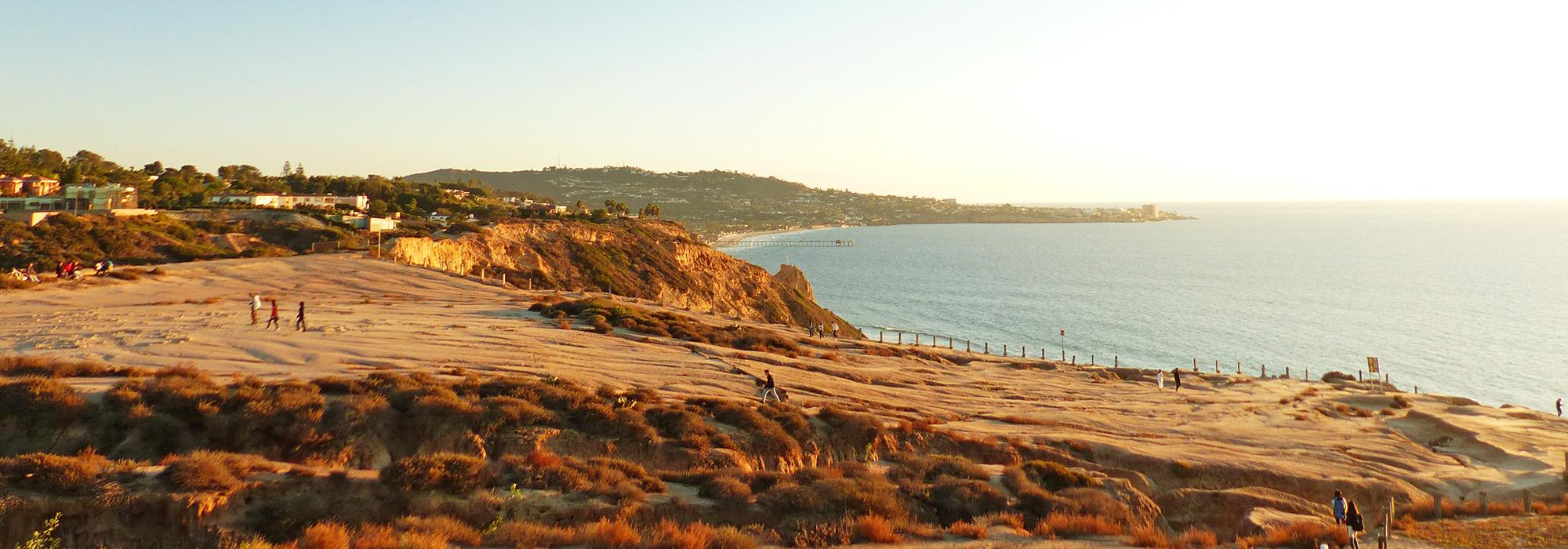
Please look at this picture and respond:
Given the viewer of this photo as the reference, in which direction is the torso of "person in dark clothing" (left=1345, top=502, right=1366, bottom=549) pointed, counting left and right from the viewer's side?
facing away from the viewer

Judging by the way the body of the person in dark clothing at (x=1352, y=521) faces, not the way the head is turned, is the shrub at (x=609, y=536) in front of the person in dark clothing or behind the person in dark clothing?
behind

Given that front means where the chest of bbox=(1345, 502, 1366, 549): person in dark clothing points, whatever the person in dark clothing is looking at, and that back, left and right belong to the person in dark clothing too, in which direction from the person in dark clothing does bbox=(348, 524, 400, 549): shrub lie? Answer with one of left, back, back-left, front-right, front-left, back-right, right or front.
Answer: back-left

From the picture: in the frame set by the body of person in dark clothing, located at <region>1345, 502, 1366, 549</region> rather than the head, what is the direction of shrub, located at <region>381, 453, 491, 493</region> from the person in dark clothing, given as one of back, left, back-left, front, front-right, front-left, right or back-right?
back-left

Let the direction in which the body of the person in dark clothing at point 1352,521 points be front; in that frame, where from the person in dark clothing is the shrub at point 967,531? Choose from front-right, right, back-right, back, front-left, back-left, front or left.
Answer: back-left

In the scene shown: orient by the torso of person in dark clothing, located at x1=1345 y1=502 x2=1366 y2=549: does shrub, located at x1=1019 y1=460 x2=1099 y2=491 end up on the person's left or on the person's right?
on the person's left

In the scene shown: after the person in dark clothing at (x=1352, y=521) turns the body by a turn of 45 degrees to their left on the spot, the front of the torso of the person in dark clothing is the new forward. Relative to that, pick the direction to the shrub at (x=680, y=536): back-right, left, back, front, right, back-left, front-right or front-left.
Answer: left

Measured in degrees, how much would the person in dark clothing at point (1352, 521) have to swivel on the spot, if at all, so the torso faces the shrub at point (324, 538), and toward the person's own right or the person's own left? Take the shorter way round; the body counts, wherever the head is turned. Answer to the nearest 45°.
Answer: approximately 135° to the person's own left

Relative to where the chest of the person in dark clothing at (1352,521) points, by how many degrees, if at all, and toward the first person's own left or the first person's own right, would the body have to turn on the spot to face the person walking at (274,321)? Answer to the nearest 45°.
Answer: approximately 90° to the first person's own left

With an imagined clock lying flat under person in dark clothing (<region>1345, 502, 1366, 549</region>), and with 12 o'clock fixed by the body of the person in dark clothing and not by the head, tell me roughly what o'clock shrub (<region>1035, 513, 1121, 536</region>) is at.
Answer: The shrub is roughly at 8 o'clock from the person in dark clothing.
